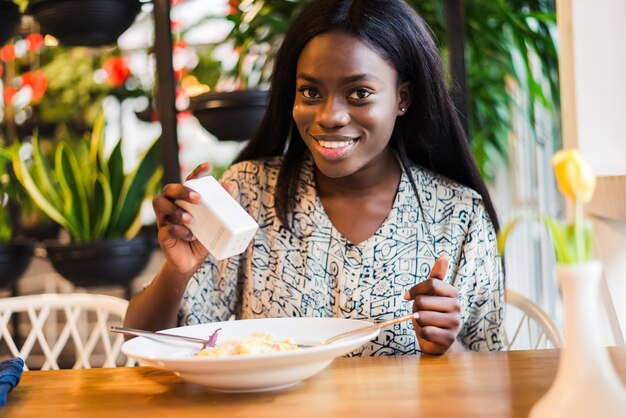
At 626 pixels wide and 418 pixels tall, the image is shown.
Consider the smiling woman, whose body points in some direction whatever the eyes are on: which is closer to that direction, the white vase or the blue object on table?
the white vase

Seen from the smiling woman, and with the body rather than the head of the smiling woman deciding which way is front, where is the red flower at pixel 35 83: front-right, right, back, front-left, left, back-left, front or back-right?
back-right

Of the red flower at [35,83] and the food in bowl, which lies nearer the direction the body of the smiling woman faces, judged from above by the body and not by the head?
the food in bowl

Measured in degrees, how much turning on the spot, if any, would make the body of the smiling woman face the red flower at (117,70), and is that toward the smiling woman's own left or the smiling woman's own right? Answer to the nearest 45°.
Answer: approximately 135° to the smiling woman's own right

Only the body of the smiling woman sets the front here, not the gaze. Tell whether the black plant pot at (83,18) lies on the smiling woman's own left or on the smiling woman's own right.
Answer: on the smiling woman's own right

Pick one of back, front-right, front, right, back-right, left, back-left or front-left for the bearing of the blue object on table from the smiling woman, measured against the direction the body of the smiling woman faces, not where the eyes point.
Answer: front-right

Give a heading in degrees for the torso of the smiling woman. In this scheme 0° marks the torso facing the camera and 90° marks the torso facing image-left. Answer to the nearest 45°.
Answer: approximately 0°

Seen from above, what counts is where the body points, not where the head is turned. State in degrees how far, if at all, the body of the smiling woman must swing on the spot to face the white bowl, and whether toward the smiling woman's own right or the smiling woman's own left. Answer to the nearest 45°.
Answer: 0° — they already face it

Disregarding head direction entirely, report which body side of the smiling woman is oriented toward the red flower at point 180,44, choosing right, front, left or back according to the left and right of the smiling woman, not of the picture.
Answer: back
